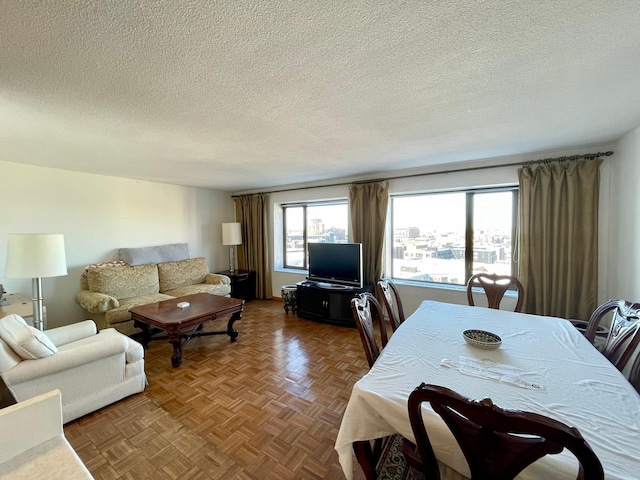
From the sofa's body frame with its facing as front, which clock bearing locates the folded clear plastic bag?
The folded clear plastic bag is roughly at 1 o'clock from the sofa.

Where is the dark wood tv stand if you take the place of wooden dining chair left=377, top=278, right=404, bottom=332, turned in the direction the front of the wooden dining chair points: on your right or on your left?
on your left

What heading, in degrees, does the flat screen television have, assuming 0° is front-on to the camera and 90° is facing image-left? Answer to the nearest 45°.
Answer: approximately 45°

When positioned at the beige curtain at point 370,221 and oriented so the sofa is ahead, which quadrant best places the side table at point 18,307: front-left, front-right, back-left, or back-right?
front-left

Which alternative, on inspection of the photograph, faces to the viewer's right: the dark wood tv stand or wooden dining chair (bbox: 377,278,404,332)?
the wooden dining chair

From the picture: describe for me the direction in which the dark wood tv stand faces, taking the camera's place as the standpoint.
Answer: facing the viewer and to the left of the viewer

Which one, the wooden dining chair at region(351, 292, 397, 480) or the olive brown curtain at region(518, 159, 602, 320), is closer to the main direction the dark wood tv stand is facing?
the wooden dining chair

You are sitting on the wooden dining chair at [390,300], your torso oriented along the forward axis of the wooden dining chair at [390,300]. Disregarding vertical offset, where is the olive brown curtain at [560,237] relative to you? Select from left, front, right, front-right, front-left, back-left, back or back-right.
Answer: front-left

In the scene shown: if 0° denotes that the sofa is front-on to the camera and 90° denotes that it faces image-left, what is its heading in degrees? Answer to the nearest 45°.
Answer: approximately 315°

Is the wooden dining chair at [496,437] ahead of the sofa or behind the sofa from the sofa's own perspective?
ahead

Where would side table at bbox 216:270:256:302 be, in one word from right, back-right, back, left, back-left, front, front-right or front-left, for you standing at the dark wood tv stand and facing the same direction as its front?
right

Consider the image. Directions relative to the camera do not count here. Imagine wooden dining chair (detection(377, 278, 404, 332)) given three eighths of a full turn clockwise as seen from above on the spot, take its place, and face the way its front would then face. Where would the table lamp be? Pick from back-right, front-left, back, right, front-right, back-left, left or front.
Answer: right

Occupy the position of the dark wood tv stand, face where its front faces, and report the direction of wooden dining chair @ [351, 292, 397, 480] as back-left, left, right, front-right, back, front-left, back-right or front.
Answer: front-left

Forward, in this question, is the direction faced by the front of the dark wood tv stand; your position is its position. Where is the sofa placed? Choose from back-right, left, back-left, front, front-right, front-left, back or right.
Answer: front-right

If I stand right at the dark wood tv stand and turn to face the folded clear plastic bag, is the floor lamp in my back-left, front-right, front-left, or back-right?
front-right

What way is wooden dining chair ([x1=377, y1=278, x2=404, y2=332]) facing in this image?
to the viewer's right
